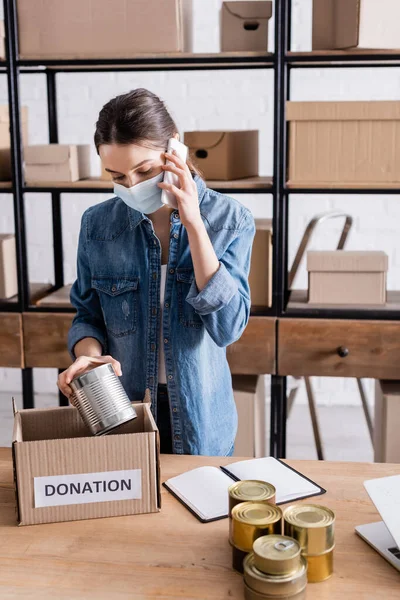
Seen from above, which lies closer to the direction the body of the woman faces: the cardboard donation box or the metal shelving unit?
the cardboard donation box

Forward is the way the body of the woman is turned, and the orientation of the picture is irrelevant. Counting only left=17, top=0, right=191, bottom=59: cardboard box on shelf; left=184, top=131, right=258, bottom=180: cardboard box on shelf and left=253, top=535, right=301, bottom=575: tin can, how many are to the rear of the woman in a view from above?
2

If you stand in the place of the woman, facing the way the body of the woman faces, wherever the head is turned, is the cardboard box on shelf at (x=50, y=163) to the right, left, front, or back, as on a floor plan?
back

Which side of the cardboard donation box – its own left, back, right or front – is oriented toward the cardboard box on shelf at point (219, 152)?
back

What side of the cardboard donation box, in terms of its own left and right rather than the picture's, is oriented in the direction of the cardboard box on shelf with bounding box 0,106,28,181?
back

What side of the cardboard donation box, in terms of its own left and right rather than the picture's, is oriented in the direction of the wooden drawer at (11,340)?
back

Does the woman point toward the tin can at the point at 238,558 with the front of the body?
yes

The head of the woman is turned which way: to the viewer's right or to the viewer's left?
to the viewer's left

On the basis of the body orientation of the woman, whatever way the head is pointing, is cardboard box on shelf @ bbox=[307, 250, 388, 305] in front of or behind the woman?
behind

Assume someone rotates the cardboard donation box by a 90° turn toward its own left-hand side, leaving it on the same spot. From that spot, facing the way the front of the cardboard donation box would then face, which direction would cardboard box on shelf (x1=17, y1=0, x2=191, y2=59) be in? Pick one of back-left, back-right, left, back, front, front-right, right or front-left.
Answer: left

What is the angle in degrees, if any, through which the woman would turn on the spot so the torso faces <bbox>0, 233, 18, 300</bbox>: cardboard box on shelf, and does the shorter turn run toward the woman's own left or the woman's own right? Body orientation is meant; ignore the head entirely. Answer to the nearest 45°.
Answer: approximately 135° to the woman's own right

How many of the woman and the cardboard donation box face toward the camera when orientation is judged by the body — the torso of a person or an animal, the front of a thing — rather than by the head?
2
